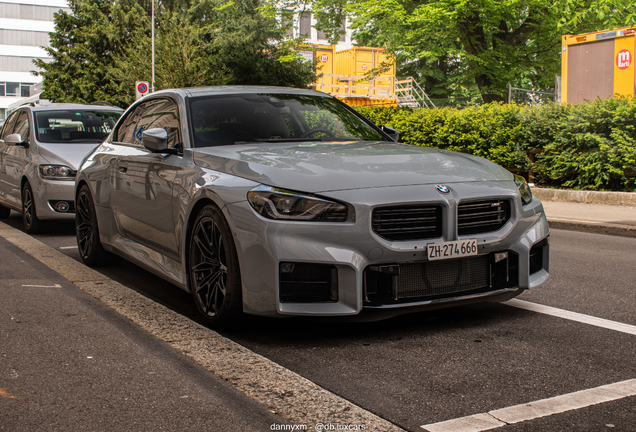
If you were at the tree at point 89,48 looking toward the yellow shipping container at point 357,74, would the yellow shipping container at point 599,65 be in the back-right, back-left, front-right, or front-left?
front-right

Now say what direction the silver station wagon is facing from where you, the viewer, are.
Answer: facing the viewer and to the right of the viewer

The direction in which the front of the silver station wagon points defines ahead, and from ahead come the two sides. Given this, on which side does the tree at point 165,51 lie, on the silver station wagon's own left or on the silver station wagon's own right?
on the silver station wagon's own left

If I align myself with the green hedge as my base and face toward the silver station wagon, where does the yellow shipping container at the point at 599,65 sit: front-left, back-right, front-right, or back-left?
back-right

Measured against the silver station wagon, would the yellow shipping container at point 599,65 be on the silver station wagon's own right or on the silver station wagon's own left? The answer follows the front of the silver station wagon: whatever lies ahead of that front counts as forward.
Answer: on the silver station wagon's own left

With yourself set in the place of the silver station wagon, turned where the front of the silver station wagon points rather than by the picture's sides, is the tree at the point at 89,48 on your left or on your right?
on your left

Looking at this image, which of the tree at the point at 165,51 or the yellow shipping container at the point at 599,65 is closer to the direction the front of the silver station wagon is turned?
the yellow shipping container

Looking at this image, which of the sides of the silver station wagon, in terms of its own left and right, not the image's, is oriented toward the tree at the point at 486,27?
left

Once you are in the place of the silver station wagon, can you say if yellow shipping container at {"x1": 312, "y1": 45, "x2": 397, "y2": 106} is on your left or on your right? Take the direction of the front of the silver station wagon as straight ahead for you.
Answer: on your left
